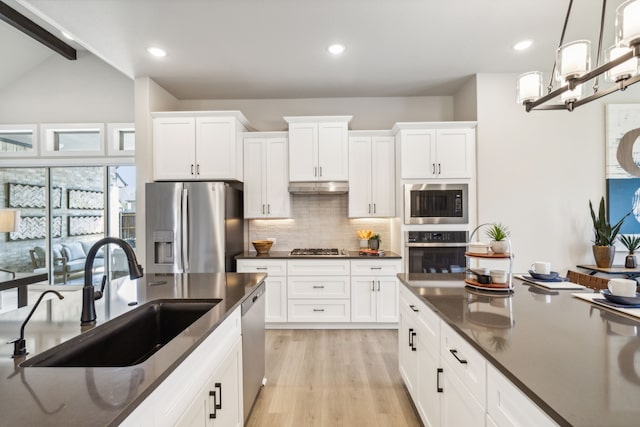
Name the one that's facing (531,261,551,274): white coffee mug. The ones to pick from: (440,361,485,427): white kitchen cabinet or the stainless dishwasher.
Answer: the stainless dishwasher

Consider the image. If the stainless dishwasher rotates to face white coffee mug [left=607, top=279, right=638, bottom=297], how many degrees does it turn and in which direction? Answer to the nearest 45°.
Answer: approximately 45° to its right

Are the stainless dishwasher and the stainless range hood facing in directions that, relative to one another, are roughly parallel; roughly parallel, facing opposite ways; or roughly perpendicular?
roughly perpendicular

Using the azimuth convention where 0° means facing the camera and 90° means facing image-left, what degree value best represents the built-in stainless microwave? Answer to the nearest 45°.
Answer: approximately 0°

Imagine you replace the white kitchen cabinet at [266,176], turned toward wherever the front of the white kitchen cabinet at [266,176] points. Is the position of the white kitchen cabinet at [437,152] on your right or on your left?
on your left

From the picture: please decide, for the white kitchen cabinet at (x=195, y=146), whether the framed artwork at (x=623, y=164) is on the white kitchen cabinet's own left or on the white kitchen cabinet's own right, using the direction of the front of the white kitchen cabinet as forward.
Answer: on the white kitchen cabinet's own left

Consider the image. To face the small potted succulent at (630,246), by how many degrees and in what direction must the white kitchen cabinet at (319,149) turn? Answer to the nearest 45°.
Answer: approximately 90° to its left

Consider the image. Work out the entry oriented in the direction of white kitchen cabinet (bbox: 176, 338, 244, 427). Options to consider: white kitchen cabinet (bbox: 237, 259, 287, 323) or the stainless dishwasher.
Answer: white kitchen cabinet (bbox: 237, 259, 287, 323)

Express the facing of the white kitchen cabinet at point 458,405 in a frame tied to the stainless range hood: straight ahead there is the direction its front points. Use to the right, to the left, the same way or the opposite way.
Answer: to the right

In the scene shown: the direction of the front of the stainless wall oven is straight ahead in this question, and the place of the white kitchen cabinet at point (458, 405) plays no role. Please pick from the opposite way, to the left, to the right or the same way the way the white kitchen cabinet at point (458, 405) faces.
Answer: to the right

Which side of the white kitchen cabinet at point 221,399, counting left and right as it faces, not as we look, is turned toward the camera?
right

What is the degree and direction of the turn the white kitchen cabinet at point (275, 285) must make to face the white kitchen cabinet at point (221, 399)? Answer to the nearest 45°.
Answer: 0° — it already faces it

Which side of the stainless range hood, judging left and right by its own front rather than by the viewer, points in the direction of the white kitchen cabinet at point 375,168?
left

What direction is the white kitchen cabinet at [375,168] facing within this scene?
toward the camera

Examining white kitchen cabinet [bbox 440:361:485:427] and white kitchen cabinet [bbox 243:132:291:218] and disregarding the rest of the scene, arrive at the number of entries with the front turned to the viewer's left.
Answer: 1

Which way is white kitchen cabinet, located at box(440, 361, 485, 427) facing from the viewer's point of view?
to the viewer's left
